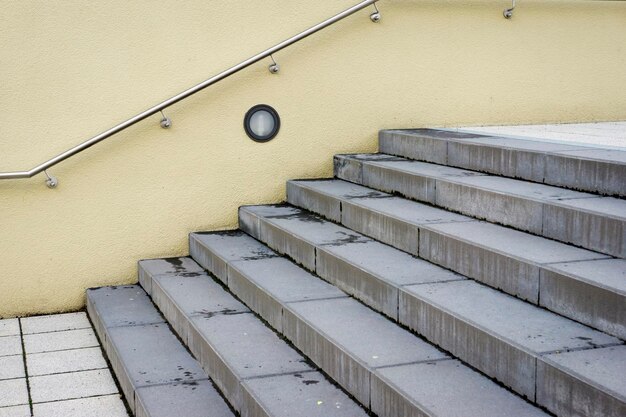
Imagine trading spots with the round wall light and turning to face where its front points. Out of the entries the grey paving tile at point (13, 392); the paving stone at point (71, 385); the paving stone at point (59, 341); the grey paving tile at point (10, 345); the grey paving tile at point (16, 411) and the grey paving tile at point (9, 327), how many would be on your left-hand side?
0

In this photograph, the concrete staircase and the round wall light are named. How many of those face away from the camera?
0

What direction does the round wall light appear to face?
toward the camera

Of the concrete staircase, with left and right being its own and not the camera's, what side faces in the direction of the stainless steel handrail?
right

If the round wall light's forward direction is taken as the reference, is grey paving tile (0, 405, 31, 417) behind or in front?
in front

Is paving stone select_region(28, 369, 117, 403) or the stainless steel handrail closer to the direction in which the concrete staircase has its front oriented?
the paving stone

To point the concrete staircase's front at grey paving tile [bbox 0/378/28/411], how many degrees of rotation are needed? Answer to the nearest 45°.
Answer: approximately 45° to its right

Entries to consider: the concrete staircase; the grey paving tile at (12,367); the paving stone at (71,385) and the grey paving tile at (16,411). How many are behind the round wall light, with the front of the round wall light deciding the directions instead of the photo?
0

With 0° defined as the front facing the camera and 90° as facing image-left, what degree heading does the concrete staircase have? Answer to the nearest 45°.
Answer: approximately 45°

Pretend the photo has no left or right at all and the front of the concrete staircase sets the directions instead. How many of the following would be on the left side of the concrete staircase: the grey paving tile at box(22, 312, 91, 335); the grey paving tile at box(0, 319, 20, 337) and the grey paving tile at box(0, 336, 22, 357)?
0

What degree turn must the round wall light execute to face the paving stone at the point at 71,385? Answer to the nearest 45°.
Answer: approximately 45° to its right

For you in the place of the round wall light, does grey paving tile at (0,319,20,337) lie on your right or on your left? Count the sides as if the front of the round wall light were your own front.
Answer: on your right

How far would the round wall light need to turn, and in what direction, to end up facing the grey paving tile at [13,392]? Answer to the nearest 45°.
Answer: approximately 45° to its right

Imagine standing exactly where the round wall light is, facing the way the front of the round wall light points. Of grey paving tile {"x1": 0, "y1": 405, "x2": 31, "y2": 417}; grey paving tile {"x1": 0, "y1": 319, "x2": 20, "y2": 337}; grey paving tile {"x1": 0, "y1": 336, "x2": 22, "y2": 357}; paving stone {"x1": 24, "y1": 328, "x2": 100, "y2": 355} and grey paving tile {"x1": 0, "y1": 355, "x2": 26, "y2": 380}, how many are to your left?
0

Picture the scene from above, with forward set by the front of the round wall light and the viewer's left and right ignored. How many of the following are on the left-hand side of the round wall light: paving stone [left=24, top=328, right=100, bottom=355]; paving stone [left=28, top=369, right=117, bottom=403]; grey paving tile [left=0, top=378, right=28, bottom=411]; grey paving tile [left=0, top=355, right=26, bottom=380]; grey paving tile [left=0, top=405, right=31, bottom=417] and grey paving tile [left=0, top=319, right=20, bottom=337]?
0
